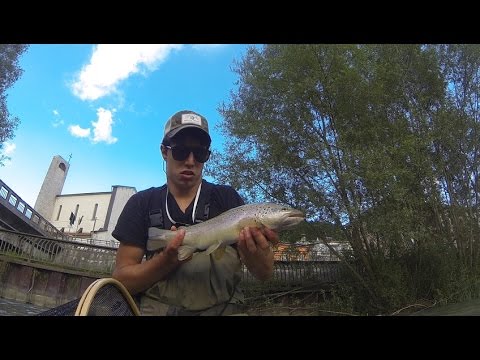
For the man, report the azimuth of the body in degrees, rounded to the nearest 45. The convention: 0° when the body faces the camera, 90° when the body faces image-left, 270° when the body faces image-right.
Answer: approximately 0°

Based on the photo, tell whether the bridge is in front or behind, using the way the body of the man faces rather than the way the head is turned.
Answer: behind

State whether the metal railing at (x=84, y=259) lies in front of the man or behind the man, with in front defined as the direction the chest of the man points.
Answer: behind
